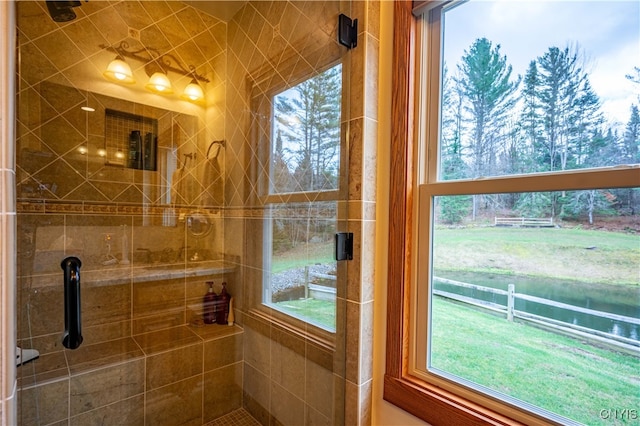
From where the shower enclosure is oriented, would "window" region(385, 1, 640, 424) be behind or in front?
in front

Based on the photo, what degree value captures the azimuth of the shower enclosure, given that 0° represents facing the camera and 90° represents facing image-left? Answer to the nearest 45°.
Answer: approximately 0°

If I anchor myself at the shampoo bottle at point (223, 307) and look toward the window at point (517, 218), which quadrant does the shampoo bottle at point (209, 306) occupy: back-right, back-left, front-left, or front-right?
back-right
